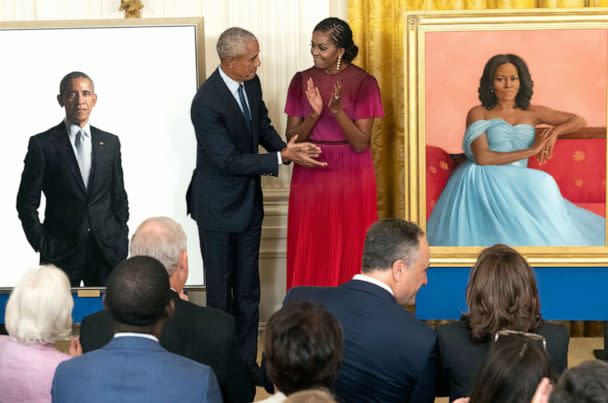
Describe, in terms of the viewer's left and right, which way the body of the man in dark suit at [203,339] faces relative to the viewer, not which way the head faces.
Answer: facing away from the viewer

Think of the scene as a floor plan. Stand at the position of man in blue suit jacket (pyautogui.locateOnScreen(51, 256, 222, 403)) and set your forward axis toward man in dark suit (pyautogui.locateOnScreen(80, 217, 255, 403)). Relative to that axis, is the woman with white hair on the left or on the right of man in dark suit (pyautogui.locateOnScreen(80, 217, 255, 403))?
left

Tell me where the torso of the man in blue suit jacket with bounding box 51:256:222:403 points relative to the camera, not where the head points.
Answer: away from the camera

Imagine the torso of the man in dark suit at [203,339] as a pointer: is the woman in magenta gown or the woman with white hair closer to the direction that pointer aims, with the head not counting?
the woman in magenta gown

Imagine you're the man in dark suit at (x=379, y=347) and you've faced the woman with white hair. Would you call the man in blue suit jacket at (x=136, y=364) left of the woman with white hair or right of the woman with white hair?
left

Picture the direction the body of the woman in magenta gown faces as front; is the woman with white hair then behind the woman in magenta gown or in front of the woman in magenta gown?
in front

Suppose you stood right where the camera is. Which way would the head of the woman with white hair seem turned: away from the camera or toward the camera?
away from the camera

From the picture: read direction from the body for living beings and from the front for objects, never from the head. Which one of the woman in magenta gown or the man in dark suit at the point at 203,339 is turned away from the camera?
the man in dark suit

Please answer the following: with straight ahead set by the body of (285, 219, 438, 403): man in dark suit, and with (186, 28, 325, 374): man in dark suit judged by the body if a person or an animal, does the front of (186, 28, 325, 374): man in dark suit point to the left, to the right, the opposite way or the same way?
to the right

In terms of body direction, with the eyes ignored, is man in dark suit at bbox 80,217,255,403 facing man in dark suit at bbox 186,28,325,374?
yes

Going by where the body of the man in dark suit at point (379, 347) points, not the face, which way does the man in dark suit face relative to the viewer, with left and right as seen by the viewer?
facing away from the viewer and to the right of the viewer

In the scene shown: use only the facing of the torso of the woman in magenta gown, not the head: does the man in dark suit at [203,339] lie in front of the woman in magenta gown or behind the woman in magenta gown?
in front
